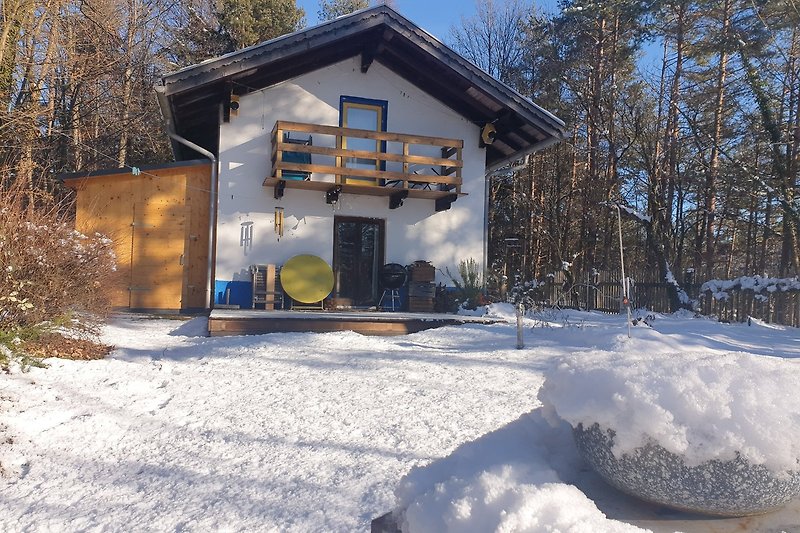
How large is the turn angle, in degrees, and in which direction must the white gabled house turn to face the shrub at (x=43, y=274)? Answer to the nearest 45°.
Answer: approximately 45° to its right

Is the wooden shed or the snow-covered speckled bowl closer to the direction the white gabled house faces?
the snow-covered speckled bowl

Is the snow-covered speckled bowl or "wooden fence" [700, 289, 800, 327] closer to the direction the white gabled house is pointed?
the snow-covered speckled bowl

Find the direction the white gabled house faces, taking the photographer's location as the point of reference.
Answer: facing the viewer

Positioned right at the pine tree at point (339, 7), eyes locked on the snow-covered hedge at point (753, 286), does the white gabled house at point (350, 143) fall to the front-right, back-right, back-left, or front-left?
front-right

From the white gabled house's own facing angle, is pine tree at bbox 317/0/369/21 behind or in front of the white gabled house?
behind

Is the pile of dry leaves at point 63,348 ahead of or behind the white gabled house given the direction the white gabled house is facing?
ahead

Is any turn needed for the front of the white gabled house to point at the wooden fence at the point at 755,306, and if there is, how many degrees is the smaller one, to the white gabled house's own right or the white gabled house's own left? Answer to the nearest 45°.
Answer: approximately 90° to the white gabled house's own left

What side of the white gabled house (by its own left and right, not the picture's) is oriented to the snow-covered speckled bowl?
front

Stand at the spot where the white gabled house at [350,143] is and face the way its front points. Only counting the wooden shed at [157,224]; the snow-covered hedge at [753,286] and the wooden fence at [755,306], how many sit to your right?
1

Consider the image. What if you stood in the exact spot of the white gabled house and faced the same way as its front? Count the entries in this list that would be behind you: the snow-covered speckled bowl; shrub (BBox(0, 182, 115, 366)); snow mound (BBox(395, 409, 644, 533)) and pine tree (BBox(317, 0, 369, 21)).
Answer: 1
